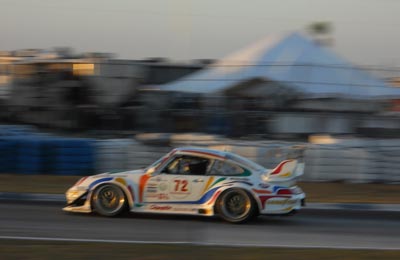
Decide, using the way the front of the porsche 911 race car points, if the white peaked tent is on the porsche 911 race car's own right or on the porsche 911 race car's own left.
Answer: on the porsche 911 race car's own right

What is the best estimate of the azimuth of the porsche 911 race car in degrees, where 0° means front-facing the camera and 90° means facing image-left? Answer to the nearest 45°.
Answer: approximately 90°
